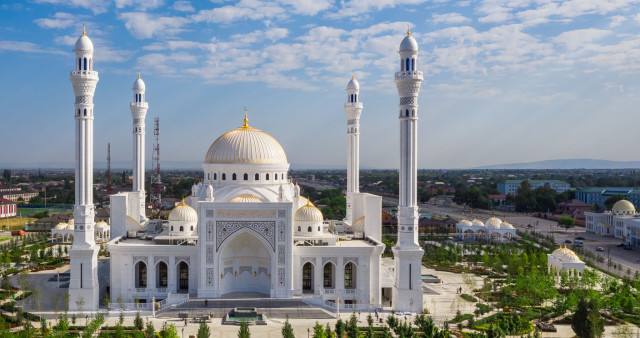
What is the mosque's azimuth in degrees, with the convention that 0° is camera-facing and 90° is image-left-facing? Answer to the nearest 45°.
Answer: approximately 0°

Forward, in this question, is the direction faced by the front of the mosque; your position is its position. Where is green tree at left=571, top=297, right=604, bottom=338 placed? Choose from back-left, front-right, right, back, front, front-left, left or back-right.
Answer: front-left
